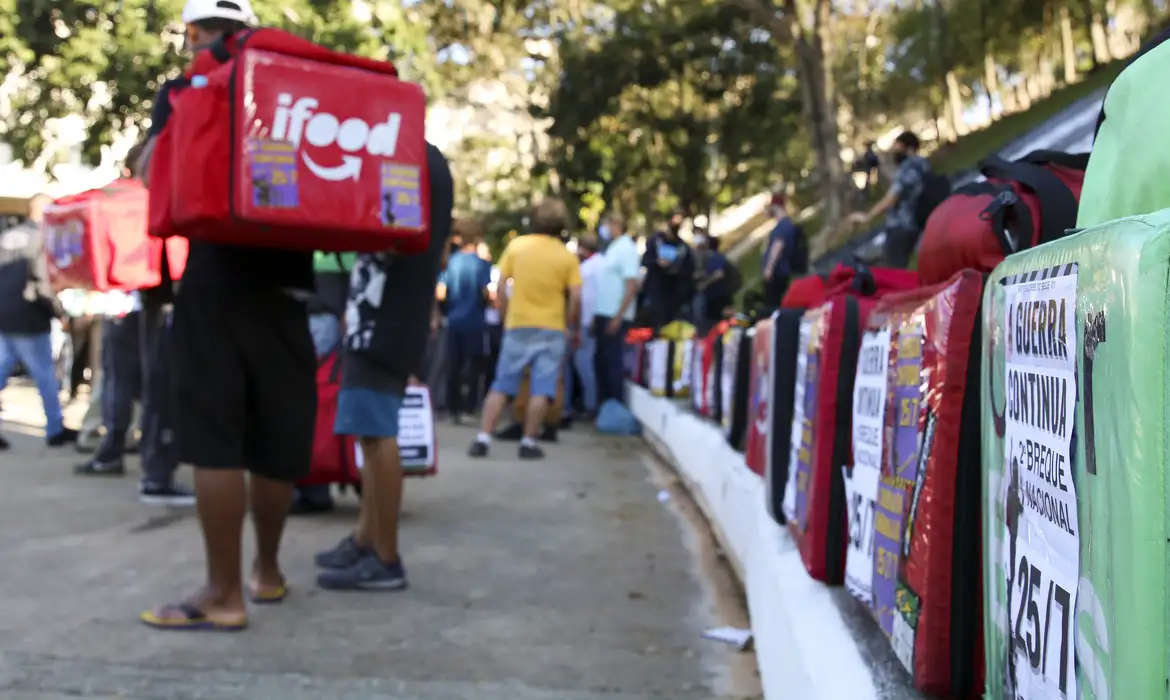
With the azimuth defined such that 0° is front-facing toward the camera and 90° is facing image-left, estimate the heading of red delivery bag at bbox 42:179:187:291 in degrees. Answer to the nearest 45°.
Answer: approximately 45°

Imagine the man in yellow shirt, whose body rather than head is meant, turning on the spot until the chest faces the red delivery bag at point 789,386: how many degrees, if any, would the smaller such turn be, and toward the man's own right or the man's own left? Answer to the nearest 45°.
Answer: approximately 180°

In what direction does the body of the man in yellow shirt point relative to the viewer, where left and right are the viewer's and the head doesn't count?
facing away from the viewer

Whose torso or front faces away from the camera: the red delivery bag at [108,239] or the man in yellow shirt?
the man in yellow shirt

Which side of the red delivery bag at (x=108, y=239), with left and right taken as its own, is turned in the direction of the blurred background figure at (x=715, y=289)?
back

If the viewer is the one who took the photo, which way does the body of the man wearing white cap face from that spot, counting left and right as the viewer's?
facing away from the viewer and to the left of the viewer

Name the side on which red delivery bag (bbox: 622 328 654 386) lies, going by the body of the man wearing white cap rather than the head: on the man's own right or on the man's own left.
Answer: on the man's own right

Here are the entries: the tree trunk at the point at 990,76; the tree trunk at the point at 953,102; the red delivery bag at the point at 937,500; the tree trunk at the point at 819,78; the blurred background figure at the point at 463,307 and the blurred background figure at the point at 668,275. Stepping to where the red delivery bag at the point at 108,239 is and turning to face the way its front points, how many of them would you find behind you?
5

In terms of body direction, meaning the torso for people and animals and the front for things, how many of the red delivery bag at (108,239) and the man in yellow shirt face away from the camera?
1

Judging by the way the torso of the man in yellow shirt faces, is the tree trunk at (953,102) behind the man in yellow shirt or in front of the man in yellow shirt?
in front

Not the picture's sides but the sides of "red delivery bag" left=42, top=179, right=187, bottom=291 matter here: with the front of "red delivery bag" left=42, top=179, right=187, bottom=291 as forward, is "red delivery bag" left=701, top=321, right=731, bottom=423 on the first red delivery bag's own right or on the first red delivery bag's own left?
on the first red delivery bag's own left

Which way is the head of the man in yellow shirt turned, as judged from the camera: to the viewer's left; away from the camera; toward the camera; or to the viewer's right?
away from the camera
